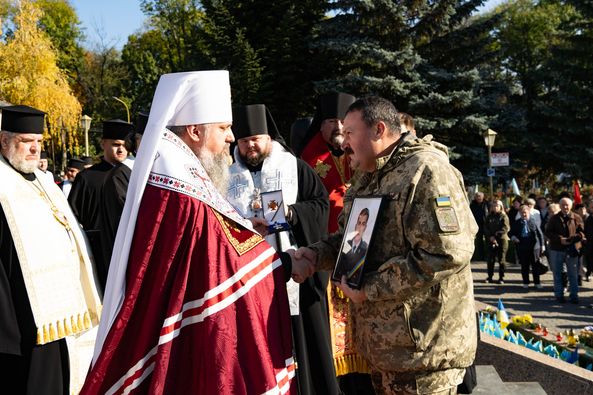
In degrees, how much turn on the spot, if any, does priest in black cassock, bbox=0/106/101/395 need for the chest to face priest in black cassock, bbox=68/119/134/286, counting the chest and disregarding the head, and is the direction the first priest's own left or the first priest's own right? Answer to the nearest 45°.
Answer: approximately 135° to the first priest's own left

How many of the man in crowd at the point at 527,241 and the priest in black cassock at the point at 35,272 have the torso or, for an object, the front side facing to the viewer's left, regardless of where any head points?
0

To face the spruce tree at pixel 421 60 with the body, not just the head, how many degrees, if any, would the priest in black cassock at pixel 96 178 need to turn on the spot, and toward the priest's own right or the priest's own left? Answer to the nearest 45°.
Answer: approximately 90° to the priest's own left

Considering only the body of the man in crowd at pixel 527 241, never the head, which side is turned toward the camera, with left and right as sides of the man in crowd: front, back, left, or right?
front

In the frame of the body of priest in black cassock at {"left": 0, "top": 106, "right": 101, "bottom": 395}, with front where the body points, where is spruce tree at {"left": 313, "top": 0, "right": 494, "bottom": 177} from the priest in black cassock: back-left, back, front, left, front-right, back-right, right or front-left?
left

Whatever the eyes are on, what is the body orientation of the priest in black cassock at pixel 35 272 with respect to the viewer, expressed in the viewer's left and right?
facing the viewer and to the right of the viewer

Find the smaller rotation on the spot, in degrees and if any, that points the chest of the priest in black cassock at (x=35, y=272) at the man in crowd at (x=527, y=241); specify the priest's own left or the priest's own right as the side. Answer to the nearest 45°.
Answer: approximately 90° to the priest's own left

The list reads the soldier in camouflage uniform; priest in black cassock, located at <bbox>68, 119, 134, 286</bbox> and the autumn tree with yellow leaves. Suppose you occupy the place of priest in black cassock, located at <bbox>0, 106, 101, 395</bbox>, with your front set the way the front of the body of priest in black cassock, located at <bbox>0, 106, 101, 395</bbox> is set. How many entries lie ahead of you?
1

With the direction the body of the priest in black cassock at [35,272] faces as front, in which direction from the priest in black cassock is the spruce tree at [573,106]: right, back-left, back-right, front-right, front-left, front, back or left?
left

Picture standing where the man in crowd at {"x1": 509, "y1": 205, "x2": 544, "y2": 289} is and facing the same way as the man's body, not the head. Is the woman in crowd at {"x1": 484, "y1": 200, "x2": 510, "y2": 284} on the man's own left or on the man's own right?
on the man's own right

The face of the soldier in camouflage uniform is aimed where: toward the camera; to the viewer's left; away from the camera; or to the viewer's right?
to the viewer's left

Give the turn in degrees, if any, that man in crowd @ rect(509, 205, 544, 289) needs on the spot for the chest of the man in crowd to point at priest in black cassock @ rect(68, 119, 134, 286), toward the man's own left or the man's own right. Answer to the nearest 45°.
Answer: approximately 45° to the man's own right

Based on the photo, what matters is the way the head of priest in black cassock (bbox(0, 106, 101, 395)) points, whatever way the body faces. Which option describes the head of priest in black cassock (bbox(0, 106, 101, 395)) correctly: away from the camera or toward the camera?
toward the camera

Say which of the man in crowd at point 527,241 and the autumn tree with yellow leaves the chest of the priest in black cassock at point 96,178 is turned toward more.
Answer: the man in crowd
